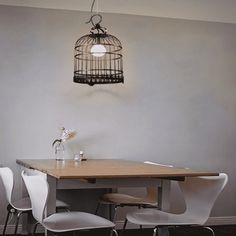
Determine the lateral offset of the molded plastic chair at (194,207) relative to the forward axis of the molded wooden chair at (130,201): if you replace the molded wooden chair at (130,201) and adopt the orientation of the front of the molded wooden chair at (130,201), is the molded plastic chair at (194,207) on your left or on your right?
on your left

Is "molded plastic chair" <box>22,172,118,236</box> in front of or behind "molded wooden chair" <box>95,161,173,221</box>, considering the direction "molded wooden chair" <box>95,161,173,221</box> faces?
in front

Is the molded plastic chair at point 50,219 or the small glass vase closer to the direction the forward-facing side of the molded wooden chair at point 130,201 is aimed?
the molded plastic chair

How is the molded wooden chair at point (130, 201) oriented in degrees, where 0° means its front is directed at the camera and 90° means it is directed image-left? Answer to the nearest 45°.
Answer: approximately 45°

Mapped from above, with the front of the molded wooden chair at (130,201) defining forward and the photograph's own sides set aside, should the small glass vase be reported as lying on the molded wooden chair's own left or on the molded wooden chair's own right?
on the molded wooden chair's own right
